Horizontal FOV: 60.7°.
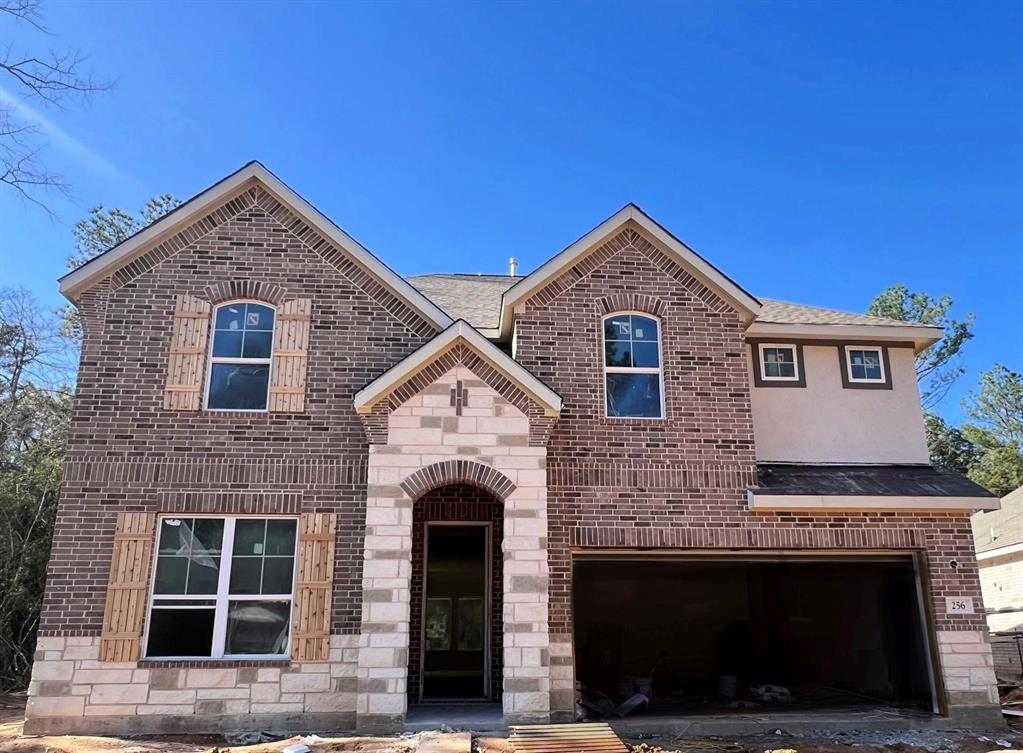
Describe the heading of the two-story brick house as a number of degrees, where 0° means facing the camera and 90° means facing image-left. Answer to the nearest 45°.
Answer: approximately 0°
